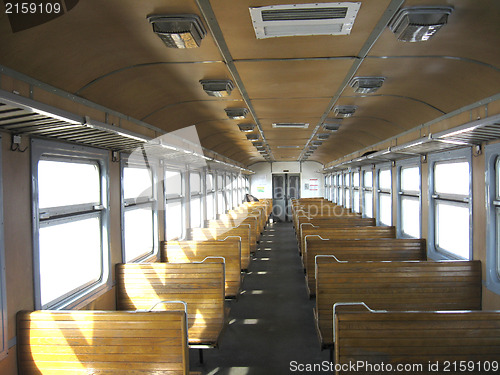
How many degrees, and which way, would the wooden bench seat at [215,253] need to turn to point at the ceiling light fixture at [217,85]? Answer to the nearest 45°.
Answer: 0° — it already faces it

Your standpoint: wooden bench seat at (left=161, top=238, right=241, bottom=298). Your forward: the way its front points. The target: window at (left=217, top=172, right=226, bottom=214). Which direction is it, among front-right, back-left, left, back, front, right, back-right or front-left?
back

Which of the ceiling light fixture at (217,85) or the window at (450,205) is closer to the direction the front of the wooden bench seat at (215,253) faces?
the ceiling light fixture

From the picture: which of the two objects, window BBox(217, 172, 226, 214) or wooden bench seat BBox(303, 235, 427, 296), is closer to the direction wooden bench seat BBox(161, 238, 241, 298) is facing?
the wooden bench seat

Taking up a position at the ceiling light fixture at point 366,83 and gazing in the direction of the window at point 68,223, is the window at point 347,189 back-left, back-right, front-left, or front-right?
back-right

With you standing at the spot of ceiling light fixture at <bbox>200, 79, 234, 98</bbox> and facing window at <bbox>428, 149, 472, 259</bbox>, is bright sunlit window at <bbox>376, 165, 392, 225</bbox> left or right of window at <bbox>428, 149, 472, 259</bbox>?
left

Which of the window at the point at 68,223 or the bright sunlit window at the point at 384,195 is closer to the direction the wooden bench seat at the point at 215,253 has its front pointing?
the window

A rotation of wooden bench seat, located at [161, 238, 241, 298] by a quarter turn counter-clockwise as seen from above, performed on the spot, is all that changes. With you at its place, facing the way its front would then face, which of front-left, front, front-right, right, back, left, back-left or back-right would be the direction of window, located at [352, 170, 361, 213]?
front-left

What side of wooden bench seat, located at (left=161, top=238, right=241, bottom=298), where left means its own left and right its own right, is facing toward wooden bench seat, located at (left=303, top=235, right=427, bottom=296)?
left
